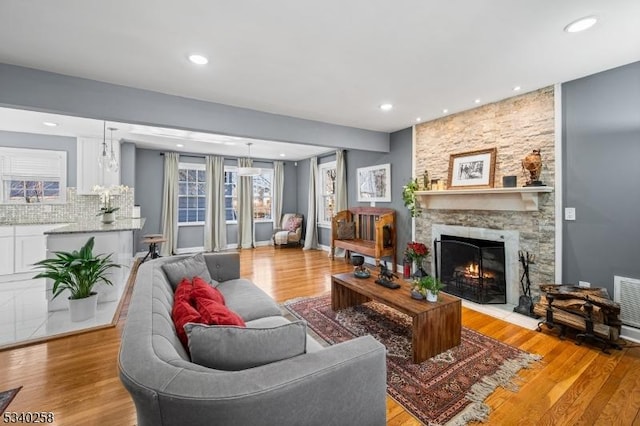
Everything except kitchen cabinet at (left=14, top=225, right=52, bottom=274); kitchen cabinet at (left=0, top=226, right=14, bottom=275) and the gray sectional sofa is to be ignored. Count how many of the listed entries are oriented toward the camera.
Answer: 2

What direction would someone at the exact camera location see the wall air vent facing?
facing the viewer and to the left of the viewer

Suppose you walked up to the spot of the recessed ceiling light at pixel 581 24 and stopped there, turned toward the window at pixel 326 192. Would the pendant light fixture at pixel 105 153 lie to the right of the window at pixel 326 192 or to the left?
left

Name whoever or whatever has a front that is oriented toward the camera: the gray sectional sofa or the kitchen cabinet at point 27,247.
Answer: the kitchen cabinet

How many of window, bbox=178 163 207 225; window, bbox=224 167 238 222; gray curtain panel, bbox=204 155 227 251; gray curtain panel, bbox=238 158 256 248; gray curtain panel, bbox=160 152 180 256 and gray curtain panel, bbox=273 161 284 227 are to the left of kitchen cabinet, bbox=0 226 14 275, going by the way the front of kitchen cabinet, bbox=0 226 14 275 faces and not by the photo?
6

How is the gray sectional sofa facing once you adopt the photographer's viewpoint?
facing to the right of the viewer

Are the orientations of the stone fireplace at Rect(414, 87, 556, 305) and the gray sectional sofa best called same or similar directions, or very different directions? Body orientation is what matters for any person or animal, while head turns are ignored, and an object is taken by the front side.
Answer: very different directions

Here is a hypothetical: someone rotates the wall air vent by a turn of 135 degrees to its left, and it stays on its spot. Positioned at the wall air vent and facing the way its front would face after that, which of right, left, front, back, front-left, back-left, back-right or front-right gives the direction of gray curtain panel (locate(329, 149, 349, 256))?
back

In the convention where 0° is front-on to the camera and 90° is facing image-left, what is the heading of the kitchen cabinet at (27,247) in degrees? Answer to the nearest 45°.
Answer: approximately 0°

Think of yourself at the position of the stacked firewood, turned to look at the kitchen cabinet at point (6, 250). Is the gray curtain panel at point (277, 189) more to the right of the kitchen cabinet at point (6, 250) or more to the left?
right

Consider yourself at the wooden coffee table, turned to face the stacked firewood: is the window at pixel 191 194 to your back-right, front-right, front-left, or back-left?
back-left

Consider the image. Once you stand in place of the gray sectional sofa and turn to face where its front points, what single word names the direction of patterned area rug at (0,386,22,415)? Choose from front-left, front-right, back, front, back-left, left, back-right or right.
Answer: back-left

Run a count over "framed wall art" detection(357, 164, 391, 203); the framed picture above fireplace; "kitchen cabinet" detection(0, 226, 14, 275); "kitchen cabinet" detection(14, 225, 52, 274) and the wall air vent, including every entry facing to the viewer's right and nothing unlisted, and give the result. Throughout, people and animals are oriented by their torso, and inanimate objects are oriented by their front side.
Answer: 0

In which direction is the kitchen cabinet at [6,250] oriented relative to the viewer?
toward the camera

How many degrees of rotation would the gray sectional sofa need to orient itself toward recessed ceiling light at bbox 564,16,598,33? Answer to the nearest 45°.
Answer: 0° — it already faces it
